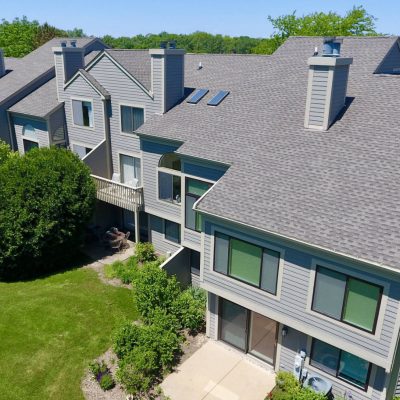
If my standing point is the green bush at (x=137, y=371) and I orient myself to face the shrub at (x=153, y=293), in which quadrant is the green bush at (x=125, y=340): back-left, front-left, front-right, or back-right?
front-left

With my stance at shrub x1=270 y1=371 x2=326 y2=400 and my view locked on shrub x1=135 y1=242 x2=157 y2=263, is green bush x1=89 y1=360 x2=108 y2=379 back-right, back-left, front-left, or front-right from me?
front-left

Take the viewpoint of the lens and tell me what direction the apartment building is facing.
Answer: facing the viewer and to the left of the viewer

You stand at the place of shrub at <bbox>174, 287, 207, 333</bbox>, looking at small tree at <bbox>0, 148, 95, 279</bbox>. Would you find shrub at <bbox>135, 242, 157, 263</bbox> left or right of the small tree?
right

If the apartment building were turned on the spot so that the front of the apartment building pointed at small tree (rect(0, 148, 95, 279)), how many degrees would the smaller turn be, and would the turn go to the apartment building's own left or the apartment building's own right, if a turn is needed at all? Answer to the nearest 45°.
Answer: approximately 90° to the apartment building's own right
